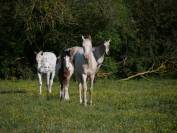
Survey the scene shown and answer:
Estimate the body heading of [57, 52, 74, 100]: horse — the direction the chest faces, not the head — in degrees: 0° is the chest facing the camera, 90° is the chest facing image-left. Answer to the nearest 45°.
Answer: approximately 0°

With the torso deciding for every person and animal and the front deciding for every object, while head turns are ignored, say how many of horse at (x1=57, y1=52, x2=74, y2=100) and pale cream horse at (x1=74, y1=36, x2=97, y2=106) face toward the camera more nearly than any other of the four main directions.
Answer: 2

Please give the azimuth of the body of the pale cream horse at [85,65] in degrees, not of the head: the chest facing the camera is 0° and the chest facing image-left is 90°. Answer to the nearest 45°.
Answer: approximately 0°

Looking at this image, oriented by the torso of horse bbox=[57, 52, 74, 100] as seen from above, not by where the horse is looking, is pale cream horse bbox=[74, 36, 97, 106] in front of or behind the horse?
in front

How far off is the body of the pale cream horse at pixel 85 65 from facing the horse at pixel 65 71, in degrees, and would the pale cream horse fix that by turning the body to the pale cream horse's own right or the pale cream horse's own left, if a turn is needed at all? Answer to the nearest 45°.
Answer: approximately 135° to the pale cream horse's own right
